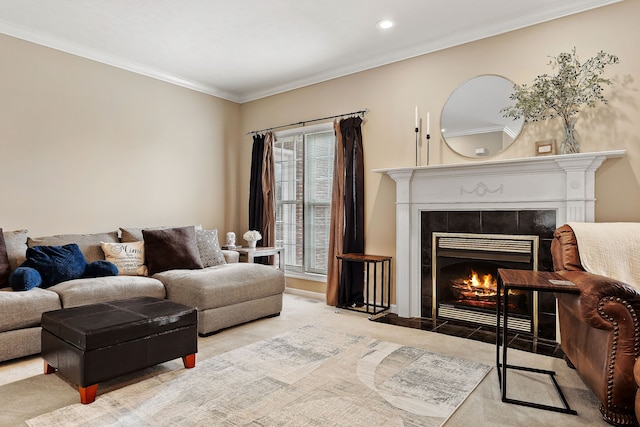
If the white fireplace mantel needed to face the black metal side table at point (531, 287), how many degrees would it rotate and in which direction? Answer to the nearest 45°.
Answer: approximately 45° to its left

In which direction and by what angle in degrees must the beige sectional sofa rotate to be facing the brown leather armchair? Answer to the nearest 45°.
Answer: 0° — it already faces it

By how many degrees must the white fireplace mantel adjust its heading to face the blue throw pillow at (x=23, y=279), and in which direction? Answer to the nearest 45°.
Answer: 0° — it already faces it

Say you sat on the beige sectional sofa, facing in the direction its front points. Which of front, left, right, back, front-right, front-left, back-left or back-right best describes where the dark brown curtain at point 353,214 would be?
front-left

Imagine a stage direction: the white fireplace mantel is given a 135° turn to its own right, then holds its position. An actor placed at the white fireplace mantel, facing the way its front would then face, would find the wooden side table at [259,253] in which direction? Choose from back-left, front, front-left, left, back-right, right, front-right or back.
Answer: left

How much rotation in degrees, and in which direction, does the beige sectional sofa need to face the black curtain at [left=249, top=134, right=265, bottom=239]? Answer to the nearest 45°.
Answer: approximately 90° to its left

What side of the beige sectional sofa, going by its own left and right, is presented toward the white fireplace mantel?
front

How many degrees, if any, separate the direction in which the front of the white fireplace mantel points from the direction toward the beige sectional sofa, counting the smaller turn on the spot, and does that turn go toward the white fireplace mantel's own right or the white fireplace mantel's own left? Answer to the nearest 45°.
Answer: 0° — it already faces it

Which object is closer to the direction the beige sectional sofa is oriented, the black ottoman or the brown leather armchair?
the brown leather armchair

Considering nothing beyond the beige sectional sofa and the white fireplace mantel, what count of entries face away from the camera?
0

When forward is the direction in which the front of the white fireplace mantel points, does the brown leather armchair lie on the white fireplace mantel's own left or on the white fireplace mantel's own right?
on the white fireplace mantel's own left

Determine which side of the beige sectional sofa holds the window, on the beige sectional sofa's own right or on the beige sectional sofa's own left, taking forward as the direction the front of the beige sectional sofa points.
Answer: on the beige sectional sofa's own left

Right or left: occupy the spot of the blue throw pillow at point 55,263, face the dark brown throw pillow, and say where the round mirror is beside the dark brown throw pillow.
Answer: right

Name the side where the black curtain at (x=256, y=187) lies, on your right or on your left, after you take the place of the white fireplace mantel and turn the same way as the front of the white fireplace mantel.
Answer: on your right

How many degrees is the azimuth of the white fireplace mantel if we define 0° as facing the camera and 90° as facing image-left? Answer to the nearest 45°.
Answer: approximately 45°

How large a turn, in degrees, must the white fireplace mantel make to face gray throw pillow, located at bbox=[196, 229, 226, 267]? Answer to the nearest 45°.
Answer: approximately 45° to its right

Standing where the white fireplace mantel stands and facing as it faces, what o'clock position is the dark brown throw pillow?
The dark brown throw pillow is roughly at 1 o'clock from the white fireplace mantel.

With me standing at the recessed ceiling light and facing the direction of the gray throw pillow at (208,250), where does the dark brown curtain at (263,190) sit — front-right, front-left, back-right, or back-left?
front-right

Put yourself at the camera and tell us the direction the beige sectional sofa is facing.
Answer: facing the viewer and to the right of the viewer
